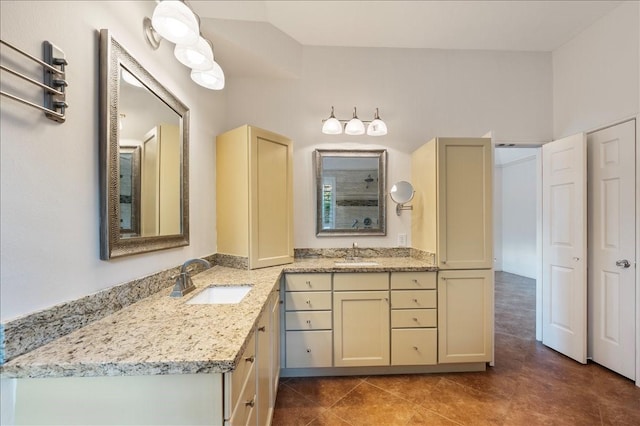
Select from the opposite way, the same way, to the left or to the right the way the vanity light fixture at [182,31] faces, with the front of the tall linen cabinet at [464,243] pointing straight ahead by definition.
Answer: to the left

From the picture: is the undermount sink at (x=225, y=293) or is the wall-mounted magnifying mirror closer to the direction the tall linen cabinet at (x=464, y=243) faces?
the undermount sink

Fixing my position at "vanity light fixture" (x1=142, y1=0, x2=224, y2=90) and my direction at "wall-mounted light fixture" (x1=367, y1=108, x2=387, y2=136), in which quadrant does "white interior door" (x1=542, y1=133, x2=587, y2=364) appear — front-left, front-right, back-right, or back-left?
front-right

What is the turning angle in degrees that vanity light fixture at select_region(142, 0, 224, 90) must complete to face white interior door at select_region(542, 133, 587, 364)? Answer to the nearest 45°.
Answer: approximately 45° to its left

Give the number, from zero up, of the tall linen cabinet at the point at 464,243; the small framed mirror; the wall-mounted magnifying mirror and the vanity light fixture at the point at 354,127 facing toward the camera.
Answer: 4

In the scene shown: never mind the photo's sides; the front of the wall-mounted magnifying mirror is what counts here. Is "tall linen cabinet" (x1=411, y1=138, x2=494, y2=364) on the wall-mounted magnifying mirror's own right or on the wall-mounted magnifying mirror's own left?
on the wall-mounted magnifying mirror's own left

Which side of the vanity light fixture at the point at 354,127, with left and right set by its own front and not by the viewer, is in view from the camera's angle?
front

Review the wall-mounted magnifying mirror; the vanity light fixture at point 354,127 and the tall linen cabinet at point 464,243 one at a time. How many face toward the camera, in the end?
3

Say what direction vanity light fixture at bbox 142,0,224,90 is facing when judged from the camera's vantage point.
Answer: facing the viewer and to the right of the viewer

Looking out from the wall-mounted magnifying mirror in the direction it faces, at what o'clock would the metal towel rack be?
The metal towel rack is roughly at 1 o'clock from the wall-mounted magnifying mirror.

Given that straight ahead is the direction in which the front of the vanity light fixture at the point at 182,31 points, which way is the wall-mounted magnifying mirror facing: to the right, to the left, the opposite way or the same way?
to the right

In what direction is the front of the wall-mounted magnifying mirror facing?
toward the camera

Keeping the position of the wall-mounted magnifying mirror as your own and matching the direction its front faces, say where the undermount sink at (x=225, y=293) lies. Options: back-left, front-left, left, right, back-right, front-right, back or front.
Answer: front-right

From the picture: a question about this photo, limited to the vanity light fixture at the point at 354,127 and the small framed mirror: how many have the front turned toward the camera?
2
